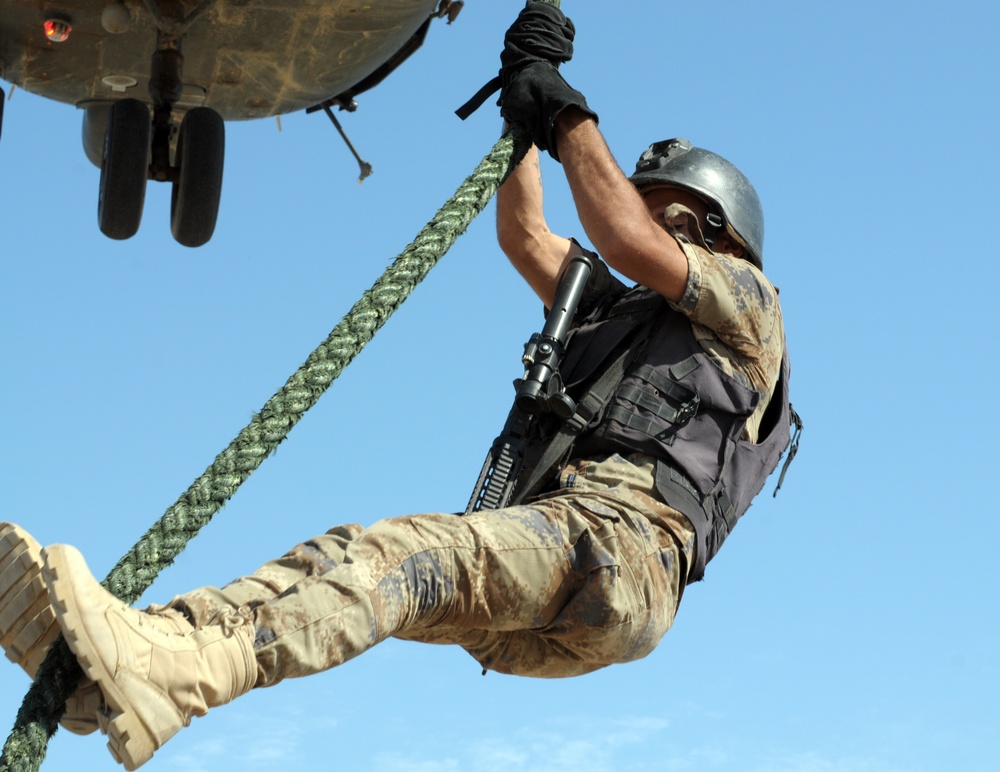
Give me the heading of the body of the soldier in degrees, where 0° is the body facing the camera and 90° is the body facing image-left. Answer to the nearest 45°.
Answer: approximately 90°
